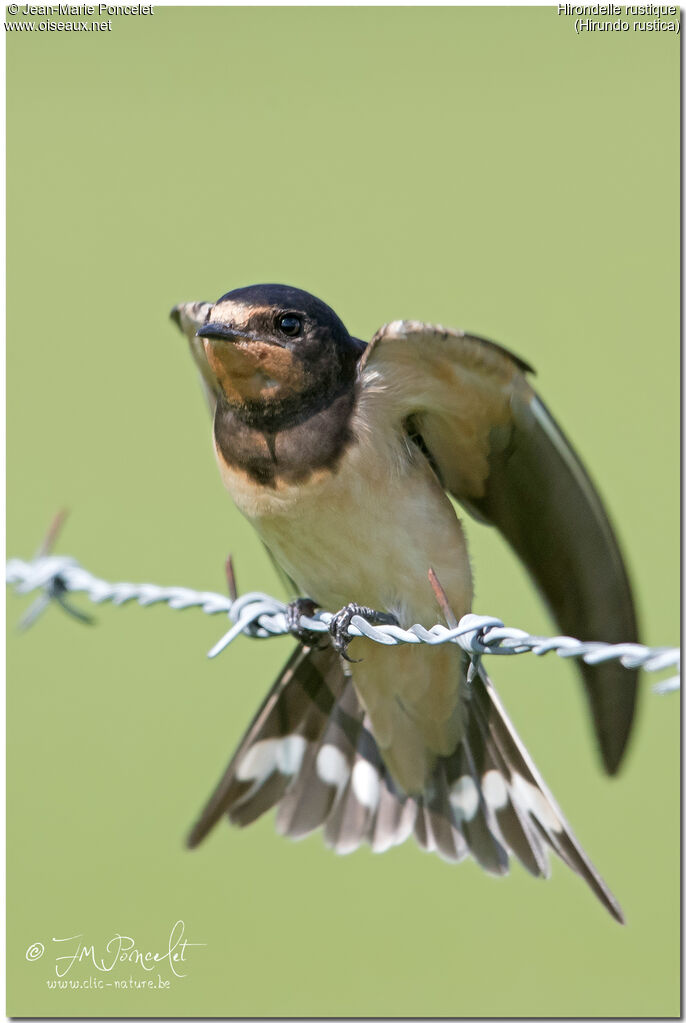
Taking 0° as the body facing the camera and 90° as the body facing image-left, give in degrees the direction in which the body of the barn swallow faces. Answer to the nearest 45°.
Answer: approximately 45°
